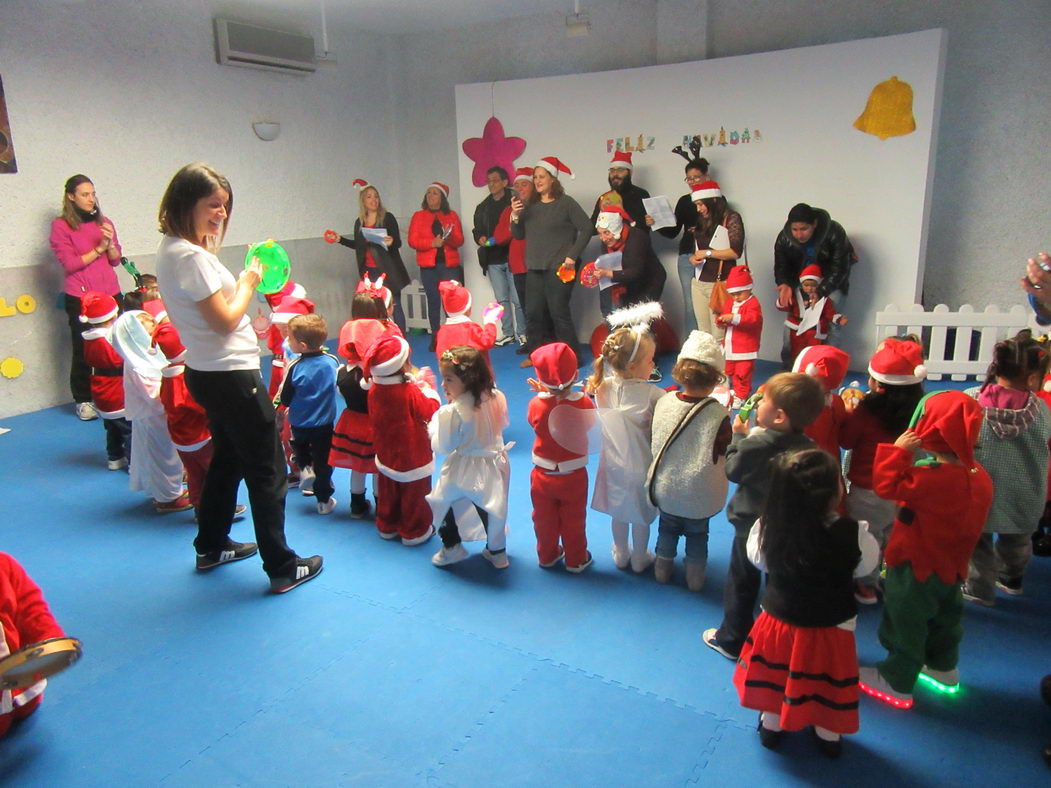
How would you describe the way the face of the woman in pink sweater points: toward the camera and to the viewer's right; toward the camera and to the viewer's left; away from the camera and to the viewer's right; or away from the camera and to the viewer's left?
toward the camera and to the viewer's right

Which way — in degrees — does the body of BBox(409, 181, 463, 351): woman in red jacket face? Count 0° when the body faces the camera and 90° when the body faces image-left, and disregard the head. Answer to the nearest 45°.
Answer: approximately 0°

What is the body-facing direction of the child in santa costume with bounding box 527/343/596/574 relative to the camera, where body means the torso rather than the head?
away from the camera

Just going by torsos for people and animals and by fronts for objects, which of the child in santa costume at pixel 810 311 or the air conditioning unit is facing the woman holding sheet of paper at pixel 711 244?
the air conditioning unit

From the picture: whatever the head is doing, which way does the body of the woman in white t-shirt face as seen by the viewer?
to the viewer's right

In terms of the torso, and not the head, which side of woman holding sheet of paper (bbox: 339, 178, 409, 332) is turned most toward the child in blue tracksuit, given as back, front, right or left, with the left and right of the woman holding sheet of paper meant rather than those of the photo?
front

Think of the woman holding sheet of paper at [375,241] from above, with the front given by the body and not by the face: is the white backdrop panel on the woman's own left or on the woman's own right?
on the woman's own left

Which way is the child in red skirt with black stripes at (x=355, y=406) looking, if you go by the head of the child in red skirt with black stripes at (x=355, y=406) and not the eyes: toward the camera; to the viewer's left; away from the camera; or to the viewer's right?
away from the camera

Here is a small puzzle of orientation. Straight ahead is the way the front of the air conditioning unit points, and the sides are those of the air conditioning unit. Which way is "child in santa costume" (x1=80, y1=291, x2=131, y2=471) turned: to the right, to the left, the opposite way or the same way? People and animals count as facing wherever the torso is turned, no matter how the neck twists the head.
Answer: to the left

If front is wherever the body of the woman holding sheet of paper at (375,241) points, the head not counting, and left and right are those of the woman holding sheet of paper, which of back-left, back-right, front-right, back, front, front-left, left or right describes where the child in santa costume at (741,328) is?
front-left

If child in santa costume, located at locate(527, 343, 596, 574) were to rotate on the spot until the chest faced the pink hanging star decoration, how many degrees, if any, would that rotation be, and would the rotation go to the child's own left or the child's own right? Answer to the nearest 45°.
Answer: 0° — they already face it
